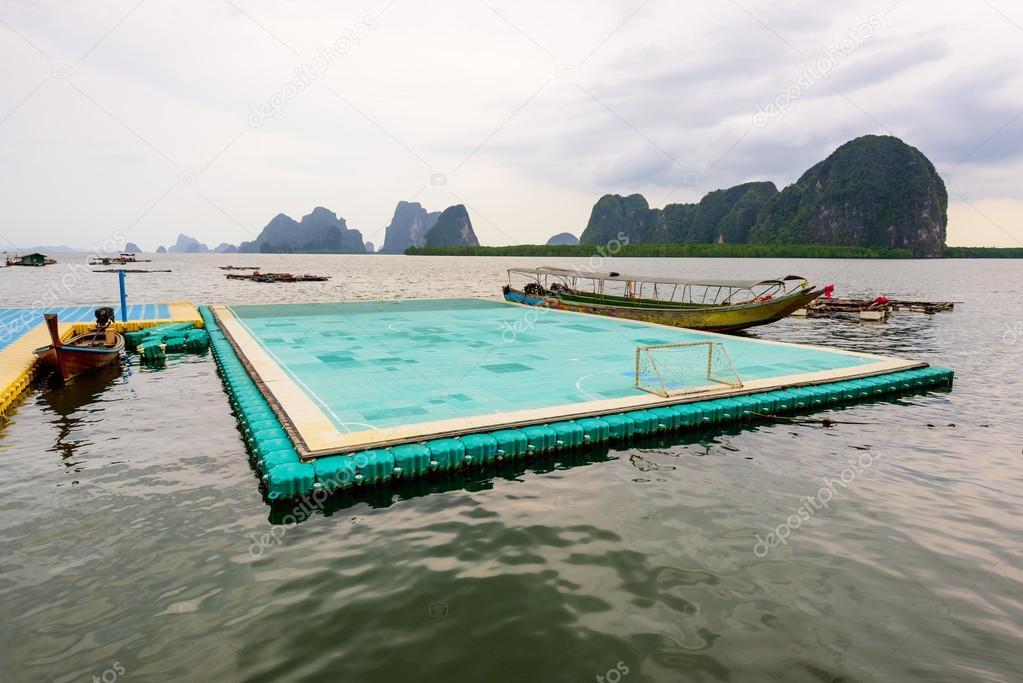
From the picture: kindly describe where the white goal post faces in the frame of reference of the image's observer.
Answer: facing away from the viewer and to the left of the viewer

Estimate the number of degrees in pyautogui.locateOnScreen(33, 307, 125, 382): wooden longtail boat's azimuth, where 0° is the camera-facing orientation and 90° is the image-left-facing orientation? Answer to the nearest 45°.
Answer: approximately 45°

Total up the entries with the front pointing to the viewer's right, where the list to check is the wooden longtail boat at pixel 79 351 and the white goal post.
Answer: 0
